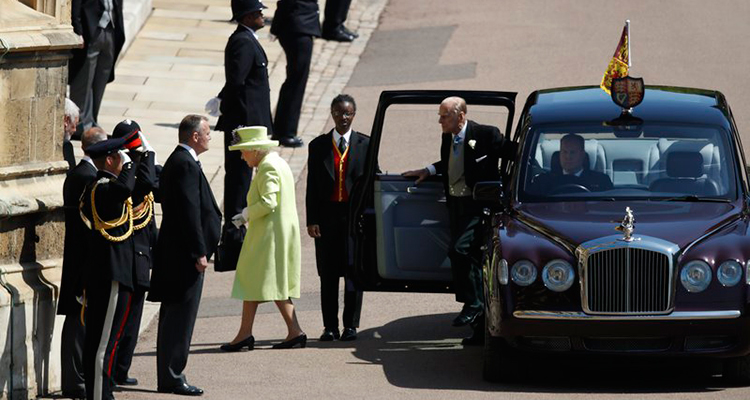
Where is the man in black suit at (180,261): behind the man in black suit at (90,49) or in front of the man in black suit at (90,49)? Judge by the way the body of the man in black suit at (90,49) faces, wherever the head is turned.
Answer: in front

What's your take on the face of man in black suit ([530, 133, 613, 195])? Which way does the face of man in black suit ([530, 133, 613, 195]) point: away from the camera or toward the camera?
toward the camera

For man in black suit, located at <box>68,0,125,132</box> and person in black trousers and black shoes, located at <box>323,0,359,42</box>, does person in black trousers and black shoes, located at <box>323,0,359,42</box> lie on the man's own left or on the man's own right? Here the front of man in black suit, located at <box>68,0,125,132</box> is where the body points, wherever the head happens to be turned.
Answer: on the man's own left

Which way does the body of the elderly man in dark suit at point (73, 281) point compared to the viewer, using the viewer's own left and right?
facing to the right of the viewer

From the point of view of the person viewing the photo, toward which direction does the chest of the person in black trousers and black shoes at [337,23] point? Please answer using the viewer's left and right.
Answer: facing to the right of the viewer

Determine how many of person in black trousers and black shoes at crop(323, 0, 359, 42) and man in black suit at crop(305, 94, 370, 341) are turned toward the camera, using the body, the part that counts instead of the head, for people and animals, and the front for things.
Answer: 1

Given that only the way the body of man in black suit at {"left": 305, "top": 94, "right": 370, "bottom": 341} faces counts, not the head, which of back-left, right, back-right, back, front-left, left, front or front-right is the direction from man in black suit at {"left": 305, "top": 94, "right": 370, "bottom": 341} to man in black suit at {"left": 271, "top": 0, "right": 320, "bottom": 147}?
back

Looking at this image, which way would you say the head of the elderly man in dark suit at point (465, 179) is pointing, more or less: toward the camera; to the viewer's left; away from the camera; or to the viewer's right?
to the viewer's left

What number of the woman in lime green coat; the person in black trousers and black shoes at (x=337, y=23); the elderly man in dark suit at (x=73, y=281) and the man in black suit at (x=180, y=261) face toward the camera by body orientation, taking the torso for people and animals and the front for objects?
0

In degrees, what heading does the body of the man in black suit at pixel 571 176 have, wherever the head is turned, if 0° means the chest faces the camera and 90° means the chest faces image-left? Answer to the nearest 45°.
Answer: approximately 0°
